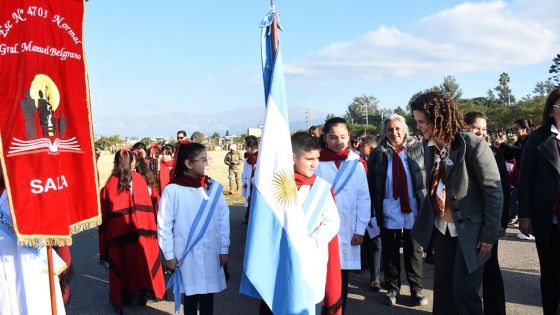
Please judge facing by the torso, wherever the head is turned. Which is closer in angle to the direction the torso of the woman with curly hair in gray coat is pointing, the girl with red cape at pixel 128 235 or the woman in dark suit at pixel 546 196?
the girl with red cape

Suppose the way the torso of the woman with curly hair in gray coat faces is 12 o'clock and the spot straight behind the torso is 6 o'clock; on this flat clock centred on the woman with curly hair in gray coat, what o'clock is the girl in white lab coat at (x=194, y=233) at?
The girl in white lab coat is roughly at 1 o'clock from the woman with curly hair in gray coat.

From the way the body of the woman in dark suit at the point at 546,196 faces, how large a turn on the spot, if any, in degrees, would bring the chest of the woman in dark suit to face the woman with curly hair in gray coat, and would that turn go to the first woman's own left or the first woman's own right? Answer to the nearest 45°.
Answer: approximately 45° to the first woman's own right

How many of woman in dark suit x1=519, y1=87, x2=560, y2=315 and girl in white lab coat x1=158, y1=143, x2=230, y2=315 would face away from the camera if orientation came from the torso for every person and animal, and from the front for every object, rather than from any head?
0

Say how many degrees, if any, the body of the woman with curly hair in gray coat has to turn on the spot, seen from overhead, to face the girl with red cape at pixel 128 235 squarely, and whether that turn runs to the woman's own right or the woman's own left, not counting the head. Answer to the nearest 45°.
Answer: approximately 45° to the woman's own right

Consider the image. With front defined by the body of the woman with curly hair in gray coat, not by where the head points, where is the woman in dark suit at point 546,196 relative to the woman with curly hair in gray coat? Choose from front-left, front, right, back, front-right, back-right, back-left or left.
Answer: back

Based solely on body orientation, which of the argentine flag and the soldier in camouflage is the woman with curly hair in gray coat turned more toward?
the argentine flag

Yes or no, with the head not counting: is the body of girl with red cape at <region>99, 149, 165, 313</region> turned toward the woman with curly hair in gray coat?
no

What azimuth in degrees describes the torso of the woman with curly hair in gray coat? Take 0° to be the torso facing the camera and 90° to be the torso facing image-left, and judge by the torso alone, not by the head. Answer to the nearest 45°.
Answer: approximately 45°

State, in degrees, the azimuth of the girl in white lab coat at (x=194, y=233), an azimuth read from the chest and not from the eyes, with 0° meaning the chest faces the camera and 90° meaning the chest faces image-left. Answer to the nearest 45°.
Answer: approximately 315°

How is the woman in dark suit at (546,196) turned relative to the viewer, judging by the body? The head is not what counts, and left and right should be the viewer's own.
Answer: facing the viewer

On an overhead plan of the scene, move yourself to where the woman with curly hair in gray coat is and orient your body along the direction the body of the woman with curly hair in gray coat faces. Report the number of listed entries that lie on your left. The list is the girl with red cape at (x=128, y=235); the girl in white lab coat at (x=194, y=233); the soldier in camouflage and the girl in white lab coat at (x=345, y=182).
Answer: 0

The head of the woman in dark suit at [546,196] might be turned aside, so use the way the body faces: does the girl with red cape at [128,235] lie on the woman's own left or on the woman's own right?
on the woman's own right
